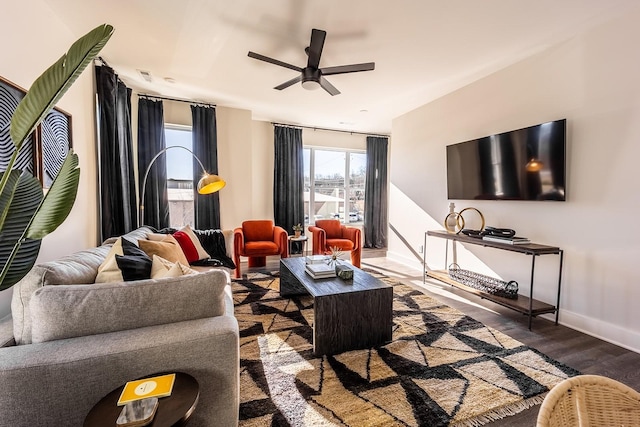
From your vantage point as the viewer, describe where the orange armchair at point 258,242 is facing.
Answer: facing the viewer

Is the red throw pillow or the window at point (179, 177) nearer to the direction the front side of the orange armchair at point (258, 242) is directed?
the red throw pillow

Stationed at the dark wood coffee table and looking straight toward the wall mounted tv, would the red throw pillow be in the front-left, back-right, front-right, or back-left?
back-left

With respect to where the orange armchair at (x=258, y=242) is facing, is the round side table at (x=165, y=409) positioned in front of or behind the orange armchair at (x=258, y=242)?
in front

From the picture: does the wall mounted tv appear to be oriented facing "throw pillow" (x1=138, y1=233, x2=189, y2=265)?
yes

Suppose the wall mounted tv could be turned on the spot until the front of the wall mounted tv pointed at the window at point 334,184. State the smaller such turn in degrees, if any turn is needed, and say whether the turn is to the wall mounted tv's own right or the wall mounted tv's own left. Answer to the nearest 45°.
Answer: approximately 90° to the wall mounted tv's own right

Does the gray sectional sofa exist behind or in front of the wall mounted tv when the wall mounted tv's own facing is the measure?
in front

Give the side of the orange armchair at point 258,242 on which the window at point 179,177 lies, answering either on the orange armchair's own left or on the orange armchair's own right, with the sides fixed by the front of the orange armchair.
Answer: on the orange armchair's own right

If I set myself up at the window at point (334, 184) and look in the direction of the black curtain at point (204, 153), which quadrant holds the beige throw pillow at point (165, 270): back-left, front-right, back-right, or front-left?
front-left

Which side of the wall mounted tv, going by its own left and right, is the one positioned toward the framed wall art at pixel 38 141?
front

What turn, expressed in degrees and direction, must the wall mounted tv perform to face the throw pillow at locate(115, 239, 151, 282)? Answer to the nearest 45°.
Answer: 0° — it already faces it

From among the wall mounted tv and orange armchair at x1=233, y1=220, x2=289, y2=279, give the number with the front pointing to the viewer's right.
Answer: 0

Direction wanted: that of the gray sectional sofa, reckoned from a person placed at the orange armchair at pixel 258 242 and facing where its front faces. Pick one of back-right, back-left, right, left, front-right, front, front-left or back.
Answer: front

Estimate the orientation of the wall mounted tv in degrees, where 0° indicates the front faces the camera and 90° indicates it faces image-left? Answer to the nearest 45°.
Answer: approximately 45°

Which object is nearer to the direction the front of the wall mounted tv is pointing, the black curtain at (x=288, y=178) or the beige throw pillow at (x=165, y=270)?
the beige throw pillow

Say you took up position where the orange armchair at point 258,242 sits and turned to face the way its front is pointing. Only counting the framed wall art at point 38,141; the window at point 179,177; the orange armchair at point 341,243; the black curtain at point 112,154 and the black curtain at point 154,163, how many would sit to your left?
1

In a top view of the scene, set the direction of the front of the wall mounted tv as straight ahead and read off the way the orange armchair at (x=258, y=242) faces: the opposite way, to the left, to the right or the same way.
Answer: to the left

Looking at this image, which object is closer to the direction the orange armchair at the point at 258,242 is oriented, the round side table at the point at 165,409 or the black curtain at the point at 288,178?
the round side table

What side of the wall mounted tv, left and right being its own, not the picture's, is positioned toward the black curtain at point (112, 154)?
front
